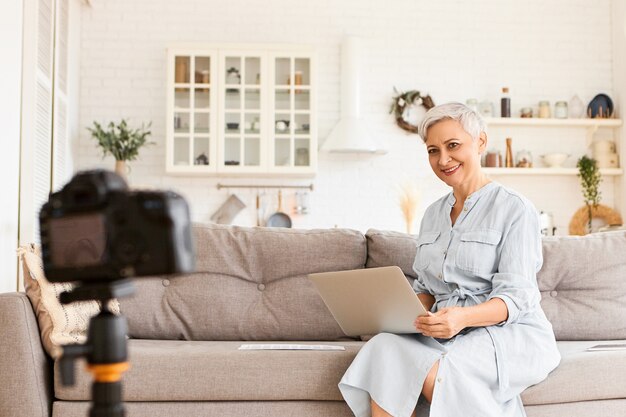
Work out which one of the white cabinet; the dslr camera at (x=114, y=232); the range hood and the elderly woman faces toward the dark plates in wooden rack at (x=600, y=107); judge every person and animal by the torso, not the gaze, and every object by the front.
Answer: the dslr camera

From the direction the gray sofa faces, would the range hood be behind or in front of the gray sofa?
behind

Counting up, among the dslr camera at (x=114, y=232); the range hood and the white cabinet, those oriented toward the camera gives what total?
2

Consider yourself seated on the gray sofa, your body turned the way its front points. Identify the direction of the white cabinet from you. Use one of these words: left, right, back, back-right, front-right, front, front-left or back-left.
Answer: back

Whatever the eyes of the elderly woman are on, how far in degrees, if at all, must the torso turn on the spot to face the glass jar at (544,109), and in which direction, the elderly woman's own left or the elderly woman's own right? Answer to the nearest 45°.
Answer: approximately 135° to the elderly woman's own right

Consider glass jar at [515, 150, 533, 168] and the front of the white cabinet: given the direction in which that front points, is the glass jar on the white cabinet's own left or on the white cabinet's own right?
on the white cabinet's own left

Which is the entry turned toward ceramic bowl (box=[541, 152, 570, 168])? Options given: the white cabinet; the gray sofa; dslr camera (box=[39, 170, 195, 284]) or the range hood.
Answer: the dslr camera

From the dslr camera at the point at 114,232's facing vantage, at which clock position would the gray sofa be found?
The gray sofa is roughly at 11 o'clock from the dslr camera.

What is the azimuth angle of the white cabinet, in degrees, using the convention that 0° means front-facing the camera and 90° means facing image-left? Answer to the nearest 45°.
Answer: approximately 0°

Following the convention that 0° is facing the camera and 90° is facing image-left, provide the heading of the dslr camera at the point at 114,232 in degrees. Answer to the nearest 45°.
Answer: approximately 225°

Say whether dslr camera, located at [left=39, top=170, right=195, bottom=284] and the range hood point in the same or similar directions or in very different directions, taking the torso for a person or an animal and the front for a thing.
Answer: very different directions

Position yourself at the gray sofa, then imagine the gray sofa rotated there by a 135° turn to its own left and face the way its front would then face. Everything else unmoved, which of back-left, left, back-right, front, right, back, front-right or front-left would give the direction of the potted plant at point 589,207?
front

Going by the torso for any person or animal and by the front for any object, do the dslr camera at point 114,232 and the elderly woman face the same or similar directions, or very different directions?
very different directions

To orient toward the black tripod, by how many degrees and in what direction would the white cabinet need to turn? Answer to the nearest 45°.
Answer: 0° — it already faces it

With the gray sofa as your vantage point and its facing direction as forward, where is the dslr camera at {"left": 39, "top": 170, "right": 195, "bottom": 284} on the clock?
The dslr camera is roughly at 12 o'clock from the gray sofa.

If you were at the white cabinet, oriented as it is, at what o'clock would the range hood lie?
The range hood is roughly at 9 o'clock from the white cabinet.
